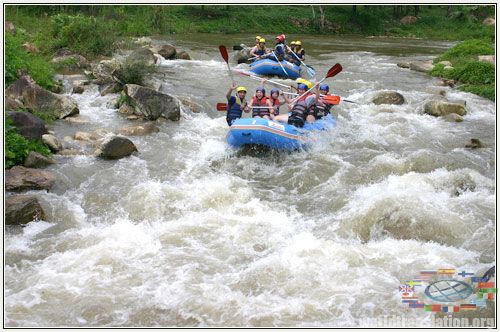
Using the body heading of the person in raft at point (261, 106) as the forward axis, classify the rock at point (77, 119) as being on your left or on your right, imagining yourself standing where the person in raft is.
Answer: on your right

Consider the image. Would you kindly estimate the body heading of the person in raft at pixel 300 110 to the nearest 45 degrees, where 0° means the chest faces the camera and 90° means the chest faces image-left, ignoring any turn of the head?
approximately 45°

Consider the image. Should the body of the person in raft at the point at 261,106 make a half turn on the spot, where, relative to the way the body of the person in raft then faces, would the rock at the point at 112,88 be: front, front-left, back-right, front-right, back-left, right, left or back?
front-left

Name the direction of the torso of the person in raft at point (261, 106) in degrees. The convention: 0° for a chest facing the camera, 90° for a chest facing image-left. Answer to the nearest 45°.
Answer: approximately 0°

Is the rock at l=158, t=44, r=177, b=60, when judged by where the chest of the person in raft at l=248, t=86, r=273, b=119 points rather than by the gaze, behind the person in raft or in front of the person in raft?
behind

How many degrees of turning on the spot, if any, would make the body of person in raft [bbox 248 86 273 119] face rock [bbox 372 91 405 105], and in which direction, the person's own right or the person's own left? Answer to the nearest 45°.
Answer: approximately 135° to the person's own left
